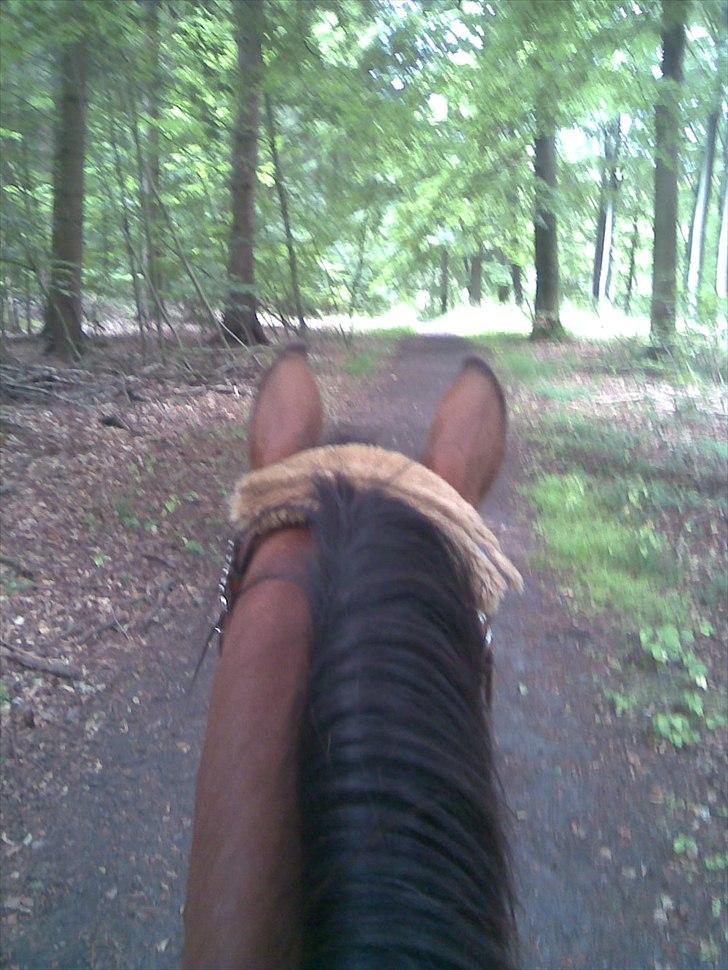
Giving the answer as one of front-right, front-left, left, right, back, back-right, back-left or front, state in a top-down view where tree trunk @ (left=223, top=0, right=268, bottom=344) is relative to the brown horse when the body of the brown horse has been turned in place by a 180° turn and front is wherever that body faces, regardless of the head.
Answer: back

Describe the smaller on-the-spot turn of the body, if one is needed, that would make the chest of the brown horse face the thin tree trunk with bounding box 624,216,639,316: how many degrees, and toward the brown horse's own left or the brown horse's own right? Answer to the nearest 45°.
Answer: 0° — it already faces it

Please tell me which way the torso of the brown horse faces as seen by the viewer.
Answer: away from the camera

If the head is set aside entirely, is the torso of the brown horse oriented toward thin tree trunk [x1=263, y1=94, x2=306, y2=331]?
yes

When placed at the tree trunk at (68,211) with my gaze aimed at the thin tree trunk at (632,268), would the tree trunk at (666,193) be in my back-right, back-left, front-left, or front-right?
front-right

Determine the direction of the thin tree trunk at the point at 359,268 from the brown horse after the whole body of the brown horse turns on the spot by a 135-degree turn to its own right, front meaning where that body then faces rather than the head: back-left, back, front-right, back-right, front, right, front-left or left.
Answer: back-left

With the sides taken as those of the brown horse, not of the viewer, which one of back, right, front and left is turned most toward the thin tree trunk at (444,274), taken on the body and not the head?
front

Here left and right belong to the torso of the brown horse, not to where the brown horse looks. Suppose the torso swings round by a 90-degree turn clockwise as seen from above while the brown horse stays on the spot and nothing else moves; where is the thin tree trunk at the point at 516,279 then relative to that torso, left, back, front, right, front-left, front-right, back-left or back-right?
left

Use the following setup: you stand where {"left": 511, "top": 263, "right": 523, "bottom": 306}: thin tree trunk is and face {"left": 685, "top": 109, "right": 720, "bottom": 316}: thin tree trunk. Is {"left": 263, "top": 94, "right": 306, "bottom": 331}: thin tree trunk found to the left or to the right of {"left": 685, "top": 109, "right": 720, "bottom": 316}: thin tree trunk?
right

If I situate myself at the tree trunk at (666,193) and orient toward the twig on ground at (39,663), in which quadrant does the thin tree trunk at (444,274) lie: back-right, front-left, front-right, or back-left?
back-right

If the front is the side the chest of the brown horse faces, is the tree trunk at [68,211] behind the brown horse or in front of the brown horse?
in front

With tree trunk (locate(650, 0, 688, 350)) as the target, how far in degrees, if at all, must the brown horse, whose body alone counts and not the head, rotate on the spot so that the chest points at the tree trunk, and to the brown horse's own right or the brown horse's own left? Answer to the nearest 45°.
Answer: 0° — it already faces it

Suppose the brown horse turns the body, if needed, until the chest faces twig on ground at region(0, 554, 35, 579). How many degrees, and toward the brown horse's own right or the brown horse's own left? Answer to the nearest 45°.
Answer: approximately 45° to the brown horse's own left

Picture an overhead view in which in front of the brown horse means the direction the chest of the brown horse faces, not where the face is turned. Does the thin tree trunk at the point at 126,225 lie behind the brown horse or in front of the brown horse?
in front
